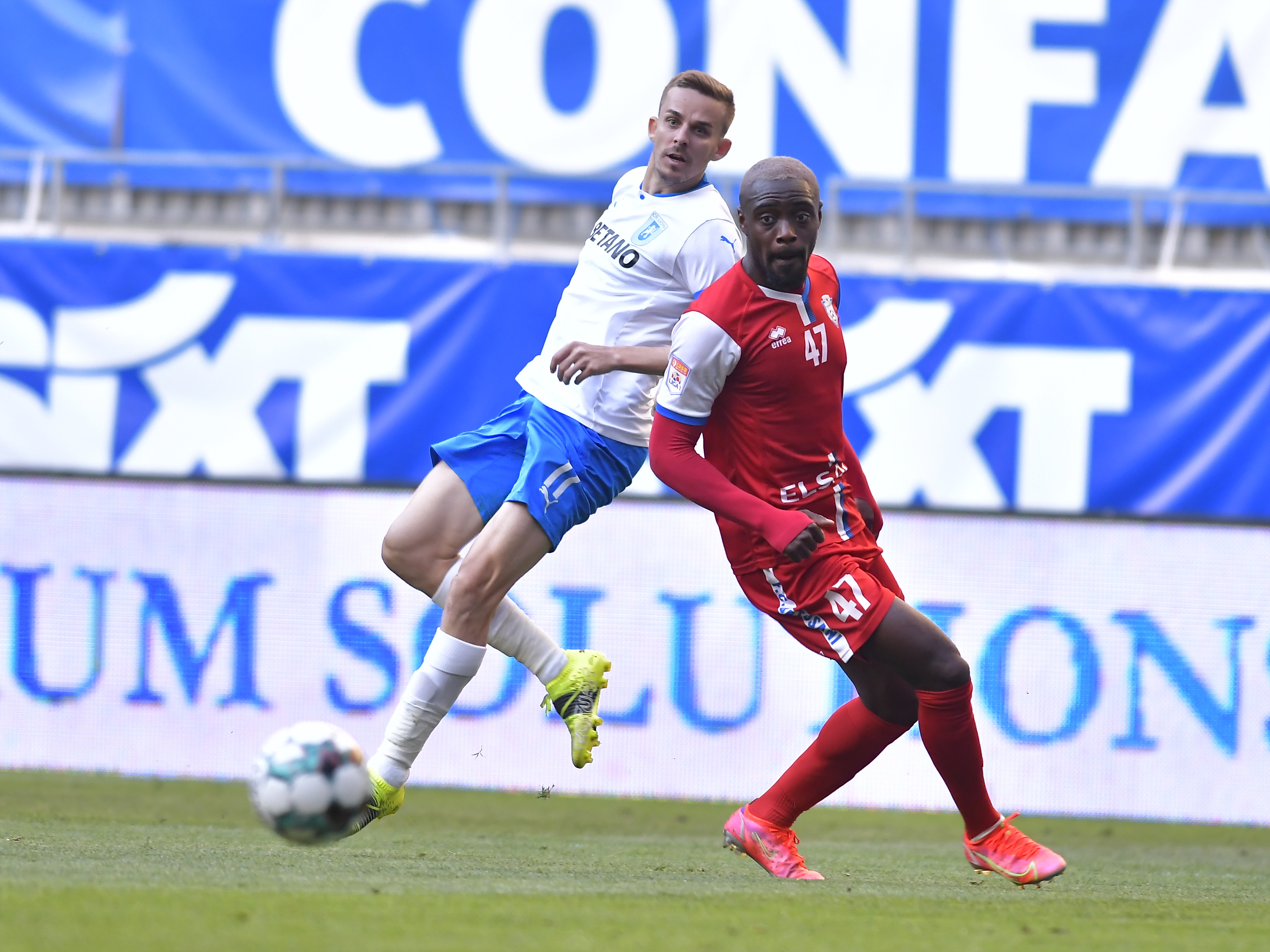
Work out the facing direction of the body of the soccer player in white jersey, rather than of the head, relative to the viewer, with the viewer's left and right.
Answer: facing the viewer and to the left of the viewer

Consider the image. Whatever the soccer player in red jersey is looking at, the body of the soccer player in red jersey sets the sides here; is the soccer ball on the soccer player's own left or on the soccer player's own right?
on the soccer player's own right

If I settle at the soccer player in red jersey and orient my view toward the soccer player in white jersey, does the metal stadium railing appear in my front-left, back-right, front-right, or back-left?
front-right

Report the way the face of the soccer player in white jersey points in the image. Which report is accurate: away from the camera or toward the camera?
toward the camera

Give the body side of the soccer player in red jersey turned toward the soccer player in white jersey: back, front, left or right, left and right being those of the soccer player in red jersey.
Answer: back

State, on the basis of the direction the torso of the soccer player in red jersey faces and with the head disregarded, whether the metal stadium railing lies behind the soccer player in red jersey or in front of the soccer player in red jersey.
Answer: behind

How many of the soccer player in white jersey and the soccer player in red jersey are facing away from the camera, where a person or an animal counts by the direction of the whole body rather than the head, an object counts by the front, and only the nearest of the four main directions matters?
0

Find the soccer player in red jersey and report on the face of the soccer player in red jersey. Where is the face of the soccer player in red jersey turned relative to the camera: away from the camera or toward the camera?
toward the camera

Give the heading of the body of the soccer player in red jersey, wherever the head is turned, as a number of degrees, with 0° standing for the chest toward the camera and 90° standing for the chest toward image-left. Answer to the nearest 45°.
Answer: approximately 315°

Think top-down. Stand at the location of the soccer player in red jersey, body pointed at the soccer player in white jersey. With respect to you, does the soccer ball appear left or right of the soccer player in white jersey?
left

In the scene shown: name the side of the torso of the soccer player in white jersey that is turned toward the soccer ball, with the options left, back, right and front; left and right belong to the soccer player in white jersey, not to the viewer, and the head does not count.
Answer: front
